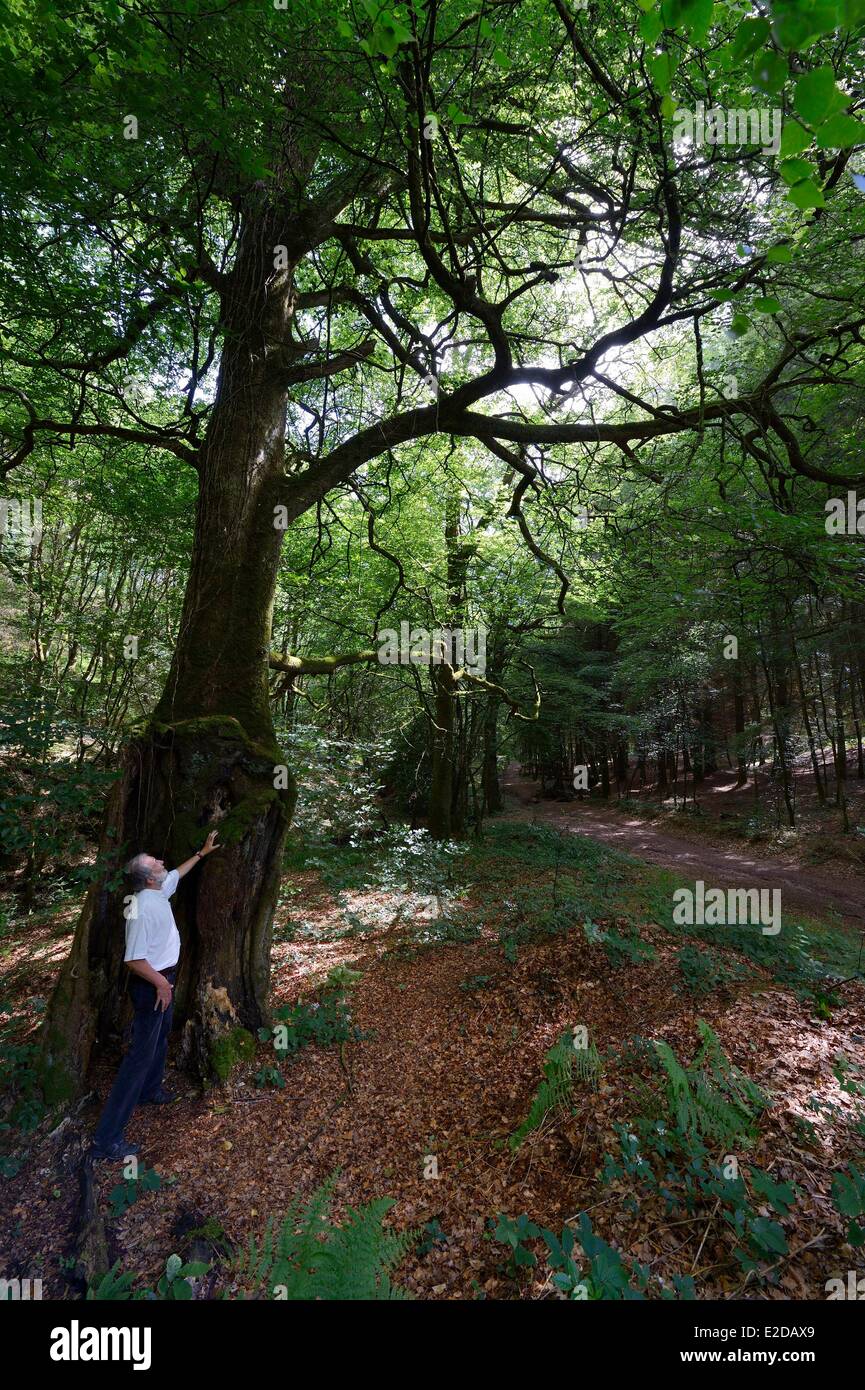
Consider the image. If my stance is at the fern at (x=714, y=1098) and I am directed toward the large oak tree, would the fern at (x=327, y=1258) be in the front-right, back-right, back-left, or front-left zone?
front-left

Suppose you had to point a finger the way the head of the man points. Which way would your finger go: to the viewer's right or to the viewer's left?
to the viewer's right

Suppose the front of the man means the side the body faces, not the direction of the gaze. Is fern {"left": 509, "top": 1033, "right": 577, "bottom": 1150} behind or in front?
in front

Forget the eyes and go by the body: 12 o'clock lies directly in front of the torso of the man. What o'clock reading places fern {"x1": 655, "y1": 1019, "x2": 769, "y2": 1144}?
The fern is roughly at 1 o'clock from the man.

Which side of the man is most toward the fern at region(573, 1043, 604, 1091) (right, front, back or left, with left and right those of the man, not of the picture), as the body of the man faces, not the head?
front

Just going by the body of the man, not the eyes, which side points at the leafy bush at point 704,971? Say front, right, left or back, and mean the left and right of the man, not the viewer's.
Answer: front

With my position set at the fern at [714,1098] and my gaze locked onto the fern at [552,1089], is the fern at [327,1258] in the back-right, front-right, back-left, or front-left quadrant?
front-left

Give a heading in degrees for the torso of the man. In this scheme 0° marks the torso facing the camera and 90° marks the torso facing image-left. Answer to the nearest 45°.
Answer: approximately 270°
